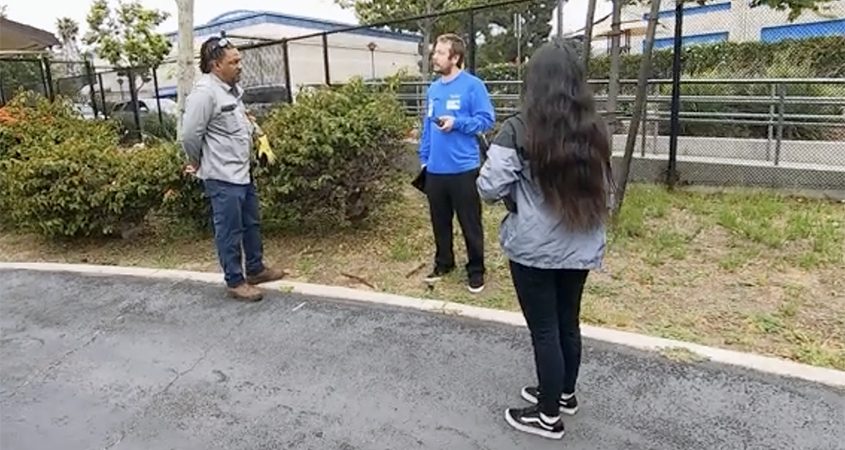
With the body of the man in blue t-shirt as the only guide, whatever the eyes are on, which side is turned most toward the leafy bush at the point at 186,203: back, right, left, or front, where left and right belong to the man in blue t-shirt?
right

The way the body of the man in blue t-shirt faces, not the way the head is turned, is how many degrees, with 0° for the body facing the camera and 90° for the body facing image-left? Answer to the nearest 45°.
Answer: approximately 45°

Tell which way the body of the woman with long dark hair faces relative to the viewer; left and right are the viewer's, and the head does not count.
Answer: facing away from the viewer and to the left of the viewer

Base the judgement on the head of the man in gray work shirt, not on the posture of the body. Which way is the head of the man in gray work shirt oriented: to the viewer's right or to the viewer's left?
to the viewer's right

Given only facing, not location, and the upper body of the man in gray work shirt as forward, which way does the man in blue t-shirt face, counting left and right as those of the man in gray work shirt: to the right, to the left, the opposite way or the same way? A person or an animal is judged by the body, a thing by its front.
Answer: to the right

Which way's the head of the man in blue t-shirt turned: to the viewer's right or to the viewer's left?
to the viewer's left

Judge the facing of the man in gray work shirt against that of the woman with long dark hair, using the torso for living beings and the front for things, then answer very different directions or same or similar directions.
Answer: very different directions
